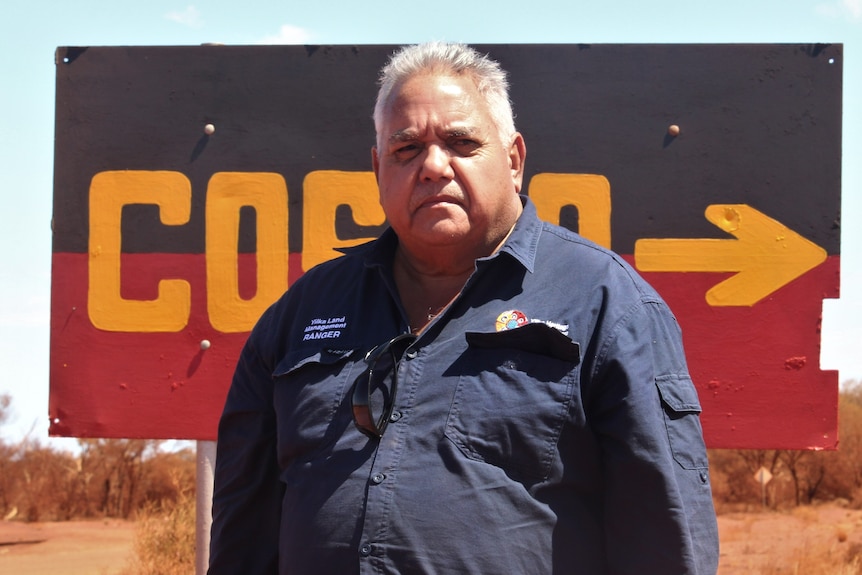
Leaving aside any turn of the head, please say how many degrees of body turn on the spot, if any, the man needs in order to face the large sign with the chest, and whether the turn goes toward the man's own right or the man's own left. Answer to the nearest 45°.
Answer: approximately 135° to the man's own right

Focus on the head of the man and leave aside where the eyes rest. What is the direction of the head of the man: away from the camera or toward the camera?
toward the camera

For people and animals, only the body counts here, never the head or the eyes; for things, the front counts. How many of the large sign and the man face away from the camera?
0

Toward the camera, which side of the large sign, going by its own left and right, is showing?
front

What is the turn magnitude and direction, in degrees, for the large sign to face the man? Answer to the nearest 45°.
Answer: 0° — it already faces them

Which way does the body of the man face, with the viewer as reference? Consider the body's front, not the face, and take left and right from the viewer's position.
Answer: facing the viewer and to the left of the viewer
